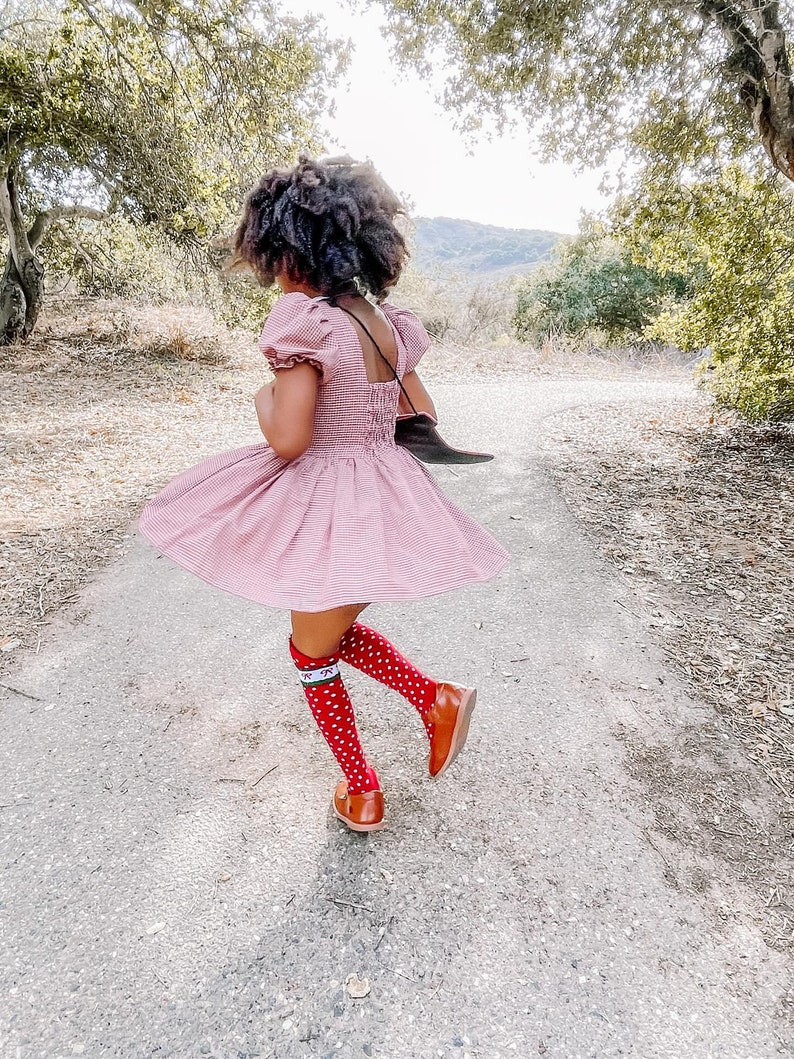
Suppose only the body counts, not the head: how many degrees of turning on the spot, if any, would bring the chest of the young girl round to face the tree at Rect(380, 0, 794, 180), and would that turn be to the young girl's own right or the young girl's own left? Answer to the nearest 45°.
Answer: approximately 90° to the young girl's own right

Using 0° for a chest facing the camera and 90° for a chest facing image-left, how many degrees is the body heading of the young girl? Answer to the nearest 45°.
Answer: approximately 135°

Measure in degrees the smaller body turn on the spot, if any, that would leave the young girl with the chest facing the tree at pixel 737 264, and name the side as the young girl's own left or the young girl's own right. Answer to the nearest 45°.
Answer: approximately 90° to the young girl's own right

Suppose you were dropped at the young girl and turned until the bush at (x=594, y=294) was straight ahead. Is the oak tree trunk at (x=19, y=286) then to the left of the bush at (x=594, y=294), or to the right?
left
